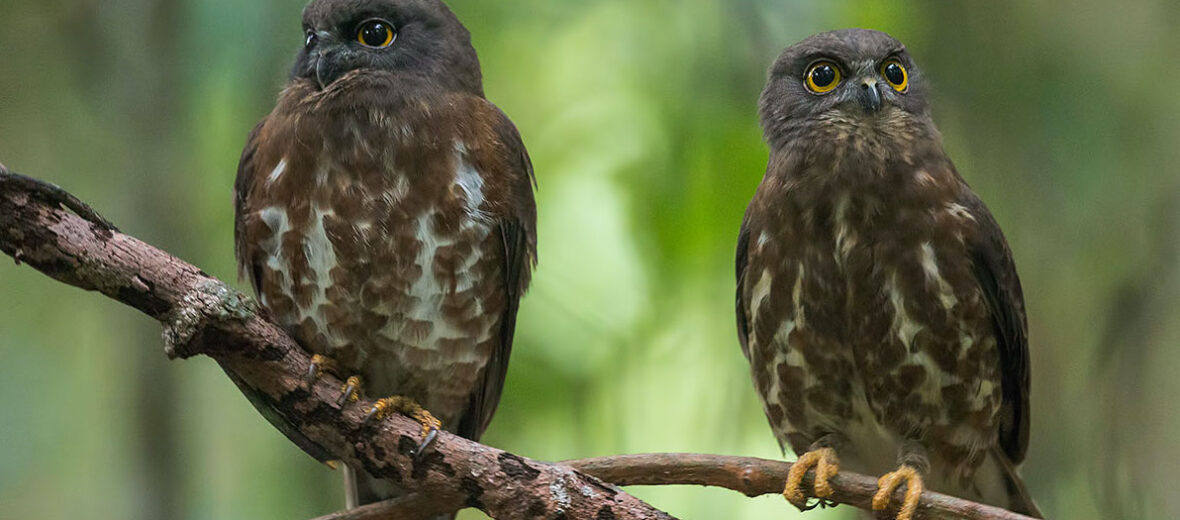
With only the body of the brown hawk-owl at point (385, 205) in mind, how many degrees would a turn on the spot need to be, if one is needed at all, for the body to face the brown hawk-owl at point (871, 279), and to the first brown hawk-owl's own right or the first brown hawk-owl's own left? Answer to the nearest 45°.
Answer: approximately 135° to the first brown hawk-owl's own left

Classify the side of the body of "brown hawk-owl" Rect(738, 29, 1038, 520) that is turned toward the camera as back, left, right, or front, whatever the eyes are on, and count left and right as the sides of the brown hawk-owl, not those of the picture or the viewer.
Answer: front

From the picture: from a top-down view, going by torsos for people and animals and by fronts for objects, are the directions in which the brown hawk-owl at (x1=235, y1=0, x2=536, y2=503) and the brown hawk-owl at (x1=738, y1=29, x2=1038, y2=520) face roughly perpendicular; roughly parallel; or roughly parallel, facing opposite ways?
roughly parallel

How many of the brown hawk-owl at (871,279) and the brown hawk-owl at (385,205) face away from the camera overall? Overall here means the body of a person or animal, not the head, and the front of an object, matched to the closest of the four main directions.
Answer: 0

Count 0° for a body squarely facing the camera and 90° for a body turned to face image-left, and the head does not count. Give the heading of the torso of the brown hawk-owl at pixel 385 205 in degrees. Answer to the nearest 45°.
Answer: approximately 45°

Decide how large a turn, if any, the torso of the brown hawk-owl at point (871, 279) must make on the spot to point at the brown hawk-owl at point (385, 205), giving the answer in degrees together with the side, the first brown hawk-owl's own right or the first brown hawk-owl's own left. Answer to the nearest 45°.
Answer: approximately 45° to the first brown hawk-owl's own right
